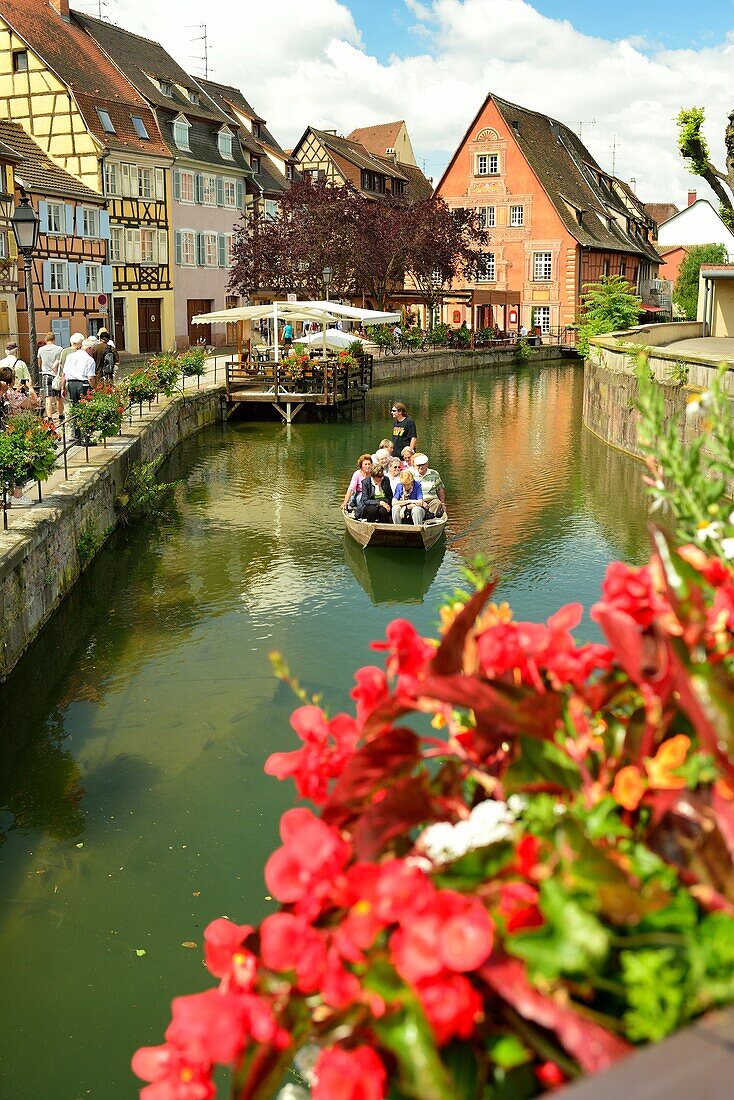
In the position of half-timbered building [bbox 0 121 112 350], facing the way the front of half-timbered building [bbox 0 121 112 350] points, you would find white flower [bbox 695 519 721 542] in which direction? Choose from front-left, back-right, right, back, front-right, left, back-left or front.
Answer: front-right

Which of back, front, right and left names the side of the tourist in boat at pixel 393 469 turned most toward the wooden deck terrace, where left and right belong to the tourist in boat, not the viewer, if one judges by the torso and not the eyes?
back

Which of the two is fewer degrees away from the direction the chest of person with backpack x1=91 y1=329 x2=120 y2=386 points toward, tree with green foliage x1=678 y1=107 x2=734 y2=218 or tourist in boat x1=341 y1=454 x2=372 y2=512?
the tree with green foliage

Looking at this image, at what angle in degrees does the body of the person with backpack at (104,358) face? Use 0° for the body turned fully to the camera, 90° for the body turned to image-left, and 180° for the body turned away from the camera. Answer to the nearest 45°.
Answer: approximately 180°

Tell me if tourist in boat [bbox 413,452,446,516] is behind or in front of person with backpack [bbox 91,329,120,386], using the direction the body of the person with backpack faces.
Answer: behind

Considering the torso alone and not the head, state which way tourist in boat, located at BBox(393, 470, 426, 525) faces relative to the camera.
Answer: toward the camera

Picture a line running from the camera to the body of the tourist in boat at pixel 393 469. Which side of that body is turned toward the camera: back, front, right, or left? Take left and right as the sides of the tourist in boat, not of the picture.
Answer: front

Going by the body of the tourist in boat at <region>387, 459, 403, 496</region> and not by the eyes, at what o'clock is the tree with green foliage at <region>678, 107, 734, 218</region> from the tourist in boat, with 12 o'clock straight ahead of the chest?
The tree with green foliage is roughly at 7 o'clock from the tourist in boat.

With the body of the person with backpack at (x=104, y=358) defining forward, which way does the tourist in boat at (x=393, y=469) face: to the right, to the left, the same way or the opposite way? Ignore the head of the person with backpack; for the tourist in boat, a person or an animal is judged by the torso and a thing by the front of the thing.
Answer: the opposite way

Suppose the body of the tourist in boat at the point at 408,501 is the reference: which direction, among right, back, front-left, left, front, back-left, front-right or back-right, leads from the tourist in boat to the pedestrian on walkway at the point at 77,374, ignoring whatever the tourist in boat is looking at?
back-right

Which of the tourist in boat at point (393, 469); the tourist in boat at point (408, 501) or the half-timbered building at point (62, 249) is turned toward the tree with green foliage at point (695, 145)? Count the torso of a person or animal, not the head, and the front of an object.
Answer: the half-timbered building
